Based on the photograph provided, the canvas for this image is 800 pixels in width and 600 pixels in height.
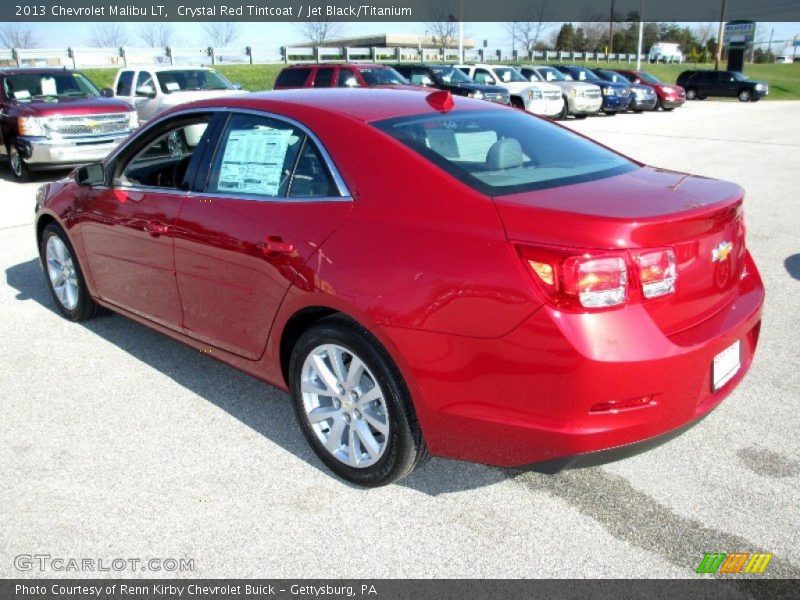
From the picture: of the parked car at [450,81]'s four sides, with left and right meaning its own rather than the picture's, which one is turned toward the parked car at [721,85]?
left

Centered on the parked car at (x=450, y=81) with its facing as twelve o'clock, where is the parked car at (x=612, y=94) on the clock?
the parked car at (x=612, y=94) is roughly at 9 o'clock from the parked car at (x=450, y=81).

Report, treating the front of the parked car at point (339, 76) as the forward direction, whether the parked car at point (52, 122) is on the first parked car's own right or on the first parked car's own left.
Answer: on the first parked car's own right

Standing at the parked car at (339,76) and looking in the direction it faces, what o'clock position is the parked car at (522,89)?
the parked car at (522,89) is roughly at 9 o'clock from the parked car at (339,76).

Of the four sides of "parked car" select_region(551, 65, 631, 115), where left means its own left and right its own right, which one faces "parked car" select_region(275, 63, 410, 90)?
right

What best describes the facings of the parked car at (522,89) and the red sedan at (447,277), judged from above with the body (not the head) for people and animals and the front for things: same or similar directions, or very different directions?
very different directions

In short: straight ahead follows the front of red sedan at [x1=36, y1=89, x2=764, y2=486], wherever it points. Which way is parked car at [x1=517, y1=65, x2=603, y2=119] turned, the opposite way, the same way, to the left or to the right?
the opposite way

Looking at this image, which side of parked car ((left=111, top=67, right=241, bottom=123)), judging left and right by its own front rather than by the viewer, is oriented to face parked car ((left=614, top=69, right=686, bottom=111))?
left

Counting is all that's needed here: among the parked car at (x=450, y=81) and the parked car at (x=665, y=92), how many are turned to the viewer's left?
0

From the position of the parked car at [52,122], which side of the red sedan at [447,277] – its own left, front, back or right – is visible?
front

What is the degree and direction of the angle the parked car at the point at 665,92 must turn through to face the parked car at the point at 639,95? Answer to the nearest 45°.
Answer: approximately 90° to its right
